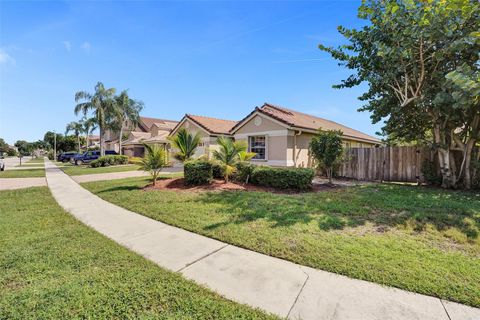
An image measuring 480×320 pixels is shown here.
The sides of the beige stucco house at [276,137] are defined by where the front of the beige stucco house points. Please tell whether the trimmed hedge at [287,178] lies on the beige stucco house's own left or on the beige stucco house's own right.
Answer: on the beige stucco house's own left

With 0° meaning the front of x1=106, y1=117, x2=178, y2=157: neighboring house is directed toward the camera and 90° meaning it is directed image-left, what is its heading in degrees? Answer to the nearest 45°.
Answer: approximately 45°

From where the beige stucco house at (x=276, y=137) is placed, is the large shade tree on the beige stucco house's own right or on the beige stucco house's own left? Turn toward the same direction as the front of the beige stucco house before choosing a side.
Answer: on the beige stucco house's own left

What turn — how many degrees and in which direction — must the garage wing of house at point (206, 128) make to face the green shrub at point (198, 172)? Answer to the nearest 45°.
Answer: approximately 45° to its left

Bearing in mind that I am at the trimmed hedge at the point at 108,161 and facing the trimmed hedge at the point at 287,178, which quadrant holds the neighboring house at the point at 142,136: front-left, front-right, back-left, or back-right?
back-left

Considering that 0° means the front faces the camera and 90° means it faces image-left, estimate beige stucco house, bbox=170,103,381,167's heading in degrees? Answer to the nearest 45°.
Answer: approximately 45°

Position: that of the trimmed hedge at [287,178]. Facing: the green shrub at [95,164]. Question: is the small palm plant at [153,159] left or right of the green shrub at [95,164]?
left

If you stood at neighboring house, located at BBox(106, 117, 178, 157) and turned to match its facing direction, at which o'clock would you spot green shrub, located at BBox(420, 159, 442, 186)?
The green shrub is roughly at 10 o'clock from the neighboring house.

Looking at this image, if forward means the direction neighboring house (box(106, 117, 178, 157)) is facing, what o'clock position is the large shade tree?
The large shade tree is roughly at 10 o'clock from the neighboring house.
